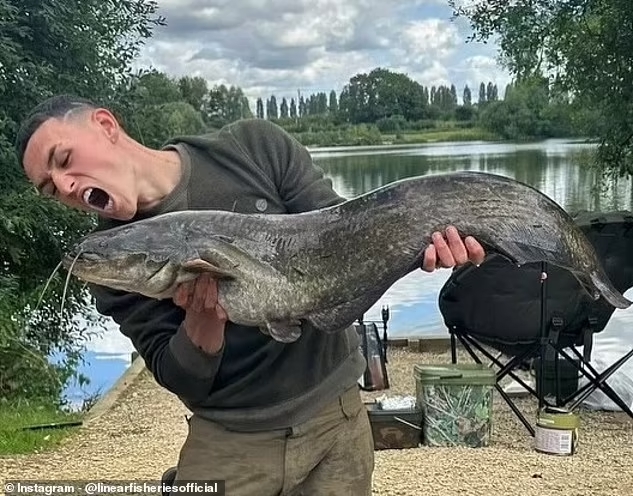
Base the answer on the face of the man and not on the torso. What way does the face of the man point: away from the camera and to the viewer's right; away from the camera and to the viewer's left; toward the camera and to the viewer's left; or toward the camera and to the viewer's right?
toward the camera and to the viewer's left

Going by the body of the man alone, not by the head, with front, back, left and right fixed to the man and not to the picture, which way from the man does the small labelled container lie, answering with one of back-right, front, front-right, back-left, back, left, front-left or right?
back-left

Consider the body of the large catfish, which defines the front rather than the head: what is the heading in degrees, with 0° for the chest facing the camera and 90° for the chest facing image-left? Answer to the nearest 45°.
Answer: approximately 90°

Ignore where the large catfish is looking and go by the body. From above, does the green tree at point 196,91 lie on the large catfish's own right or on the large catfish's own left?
on the large catfish's own right

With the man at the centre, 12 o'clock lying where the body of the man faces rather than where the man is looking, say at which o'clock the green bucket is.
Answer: The green bucket is roughly at 7 o'clock from the man.

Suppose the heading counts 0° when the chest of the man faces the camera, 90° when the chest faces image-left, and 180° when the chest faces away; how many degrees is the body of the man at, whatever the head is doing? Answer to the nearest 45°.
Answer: approximately 0°

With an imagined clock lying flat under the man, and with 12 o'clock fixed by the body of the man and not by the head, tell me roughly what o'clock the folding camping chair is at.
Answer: The folding camping chair is roughly at 7 o'clock from the man.

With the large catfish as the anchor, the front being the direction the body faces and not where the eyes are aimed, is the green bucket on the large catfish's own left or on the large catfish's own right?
on the large catfish's own right

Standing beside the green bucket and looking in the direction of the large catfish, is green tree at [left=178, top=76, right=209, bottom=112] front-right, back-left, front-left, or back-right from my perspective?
back-right
